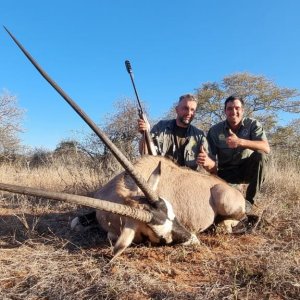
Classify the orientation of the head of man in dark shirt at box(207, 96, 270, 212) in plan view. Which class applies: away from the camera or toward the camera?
toward the camera

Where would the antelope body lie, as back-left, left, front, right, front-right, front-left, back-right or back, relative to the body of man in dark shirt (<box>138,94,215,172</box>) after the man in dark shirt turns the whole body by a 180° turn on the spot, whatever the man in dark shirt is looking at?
back

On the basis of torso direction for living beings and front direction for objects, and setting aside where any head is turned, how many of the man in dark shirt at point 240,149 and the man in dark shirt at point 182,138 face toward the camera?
2

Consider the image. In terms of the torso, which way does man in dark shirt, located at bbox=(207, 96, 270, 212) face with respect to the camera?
toward the camera

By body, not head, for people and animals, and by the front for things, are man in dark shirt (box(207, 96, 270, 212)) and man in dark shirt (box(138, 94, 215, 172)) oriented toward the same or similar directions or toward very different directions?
same or similar directions

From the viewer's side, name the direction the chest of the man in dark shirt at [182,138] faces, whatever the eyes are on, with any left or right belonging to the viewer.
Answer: facing the viewer

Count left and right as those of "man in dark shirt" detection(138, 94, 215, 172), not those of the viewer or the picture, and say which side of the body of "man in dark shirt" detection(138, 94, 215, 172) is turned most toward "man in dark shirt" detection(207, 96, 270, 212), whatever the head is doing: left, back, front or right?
left

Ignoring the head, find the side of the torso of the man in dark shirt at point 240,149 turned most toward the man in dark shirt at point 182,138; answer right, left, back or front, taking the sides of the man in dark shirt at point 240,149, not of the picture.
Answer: right

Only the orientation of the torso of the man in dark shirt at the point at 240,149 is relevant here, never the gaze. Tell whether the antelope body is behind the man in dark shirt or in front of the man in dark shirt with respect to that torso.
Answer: in front
